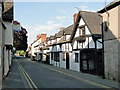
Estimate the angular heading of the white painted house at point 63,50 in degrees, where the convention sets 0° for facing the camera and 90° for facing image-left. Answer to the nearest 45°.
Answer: approximately 45°

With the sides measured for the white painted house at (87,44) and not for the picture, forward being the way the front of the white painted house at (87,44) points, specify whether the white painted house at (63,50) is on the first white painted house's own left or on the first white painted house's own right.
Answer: on the first white painted house's own right

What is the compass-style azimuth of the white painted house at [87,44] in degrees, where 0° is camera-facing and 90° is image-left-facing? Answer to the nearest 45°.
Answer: approximately 45°

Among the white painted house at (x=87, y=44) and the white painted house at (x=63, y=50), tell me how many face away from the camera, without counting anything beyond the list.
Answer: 0

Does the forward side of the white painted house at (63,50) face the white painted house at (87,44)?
no

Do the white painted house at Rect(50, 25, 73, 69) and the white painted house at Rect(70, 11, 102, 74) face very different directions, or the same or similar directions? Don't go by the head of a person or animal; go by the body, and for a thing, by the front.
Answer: same or similar directions
